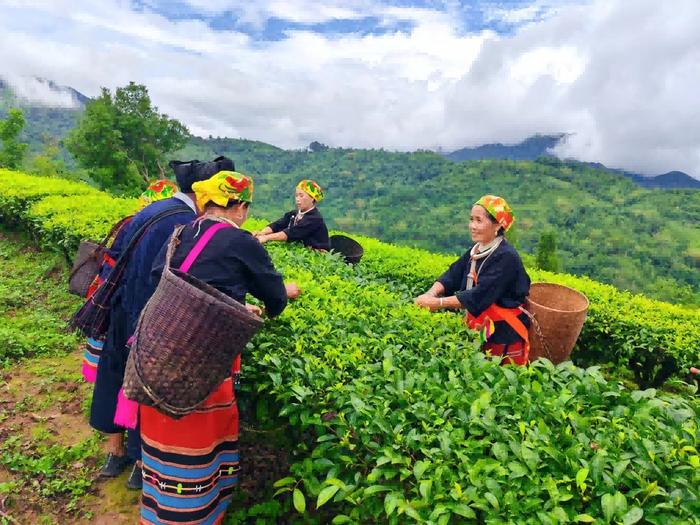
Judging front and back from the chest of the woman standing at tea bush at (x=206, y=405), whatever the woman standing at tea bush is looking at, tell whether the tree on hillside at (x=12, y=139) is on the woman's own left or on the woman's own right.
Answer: on the woman's own left

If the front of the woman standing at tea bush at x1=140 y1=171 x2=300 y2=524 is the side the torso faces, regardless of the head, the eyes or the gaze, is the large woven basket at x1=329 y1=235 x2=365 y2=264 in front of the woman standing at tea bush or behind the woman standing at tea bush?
in front

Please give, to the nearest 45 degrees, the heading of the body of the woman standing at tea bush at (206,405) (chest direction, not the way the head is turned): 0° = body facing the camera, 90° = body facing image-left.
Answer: approximately 225°

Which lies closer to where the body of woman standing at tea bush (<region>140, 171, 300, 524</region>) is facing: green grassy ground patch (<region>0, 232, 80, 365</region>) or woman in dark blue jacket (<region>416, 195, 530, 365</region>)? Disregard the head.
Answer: the woman in dark blue jacket

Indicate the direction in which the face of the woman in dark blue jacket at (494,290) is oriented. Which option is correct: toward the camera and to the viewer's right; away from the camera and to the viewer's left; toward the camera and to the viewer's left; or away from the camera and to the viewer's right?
toward the camera and to the viewer's left

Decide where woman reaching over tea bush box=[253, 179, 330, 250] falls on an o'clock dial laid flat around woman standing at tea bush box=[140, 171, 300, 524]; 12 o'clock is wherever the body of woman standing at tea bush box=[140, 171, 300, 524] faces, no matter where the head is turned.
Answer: woman reaching over tea bush box=[253, 179, 330, 250] is roughly at 11 o'clock from woman standing at tea bush box=[140, 171, 300, 524].

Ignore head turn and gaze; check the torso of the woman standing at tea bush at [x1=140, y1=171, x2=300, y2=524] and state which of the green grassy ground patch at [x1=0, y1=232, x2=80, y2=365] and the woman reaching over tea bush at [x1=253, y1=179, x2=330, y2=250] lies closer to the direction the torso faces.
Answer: the woman reaching over tea bush

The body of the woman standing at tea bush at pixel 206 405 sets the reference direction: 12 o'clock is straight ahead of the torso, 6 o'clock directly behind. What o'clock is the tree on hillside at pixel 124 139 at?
The tree on hillside is roughly at 10 o'clock from the woman standing at tea bush.

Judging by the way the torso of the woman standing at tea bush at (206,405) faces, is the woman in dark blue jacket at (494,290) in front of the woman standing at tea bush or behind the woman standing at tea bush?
in front

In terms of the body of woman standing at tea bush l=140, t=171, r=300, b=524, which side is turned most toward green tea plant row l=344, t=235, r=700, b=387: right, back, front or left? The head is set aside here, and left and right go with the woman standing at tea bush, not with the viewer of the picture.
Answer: front
